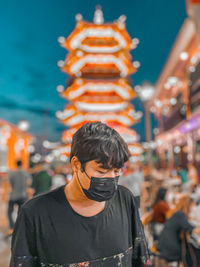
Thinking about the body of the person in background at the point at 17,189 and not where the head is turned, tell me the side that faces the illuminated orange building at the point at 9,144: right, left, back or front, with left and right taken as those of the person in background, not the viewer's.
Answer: front

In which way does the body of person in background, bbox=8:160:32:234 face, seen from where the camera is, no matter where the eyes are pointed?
away from the camera

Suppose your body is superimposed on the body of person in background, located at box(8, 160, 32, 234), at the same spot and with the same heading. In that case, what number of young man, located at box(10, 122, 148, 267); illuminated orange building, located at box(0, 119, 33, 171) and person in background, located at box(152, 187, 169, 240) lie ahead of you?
1

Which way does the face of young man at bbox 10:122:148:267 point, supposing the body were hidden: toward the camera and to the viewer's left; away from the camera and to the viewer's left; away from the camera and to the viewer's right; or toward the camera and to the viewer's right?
toward the camera and to the viewer's right

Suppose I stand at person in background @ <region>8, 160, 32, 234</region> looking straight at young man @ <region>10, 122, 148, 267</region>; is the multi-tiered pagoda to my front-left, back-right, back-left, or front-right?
back-left

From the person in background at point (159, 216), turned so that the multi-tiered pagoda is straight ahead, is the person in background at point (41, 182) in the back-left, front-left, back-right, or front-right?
front-left

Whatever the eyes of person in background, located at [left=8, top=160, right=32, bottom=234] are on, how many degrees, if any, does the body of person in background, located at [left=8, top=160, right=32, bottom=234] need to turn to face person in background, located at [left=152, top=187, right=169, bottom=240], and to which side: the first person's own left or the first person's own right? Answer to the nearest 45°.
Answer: approximately 135° to the first person's own right

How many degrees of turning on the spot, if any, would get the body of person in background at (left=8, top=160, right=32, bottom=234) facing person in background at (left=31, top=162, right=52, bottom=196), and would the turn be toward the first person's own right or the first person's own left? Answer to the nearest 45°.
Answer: approximately 45° to the first person's own right

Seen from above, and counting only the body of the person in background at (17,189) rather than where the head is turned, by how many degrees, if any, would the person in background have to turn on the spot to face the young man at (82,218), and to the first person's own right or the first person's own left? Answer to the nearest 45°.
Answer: approximately 180°
